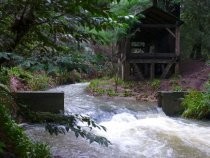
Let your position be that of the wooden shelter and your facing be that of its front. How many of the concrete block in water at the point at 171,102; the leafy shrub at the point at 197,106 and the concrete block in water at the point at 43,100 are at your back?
0

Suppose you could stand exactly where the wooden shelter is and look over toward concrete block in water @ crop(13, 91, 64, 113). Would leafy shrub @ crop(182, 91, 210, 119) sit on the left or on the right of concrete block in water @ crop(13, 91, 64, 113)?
left

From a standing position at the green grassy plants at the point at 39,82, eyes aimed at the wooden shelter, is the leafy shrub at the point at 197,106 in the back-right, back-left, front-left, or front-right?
front-right

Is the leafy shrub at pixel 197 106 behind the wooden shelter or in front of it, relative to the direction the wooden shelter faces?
in front

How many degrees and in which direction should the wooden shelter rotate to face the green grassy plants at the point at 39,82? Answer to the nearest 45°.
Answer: approximately 90° to its right

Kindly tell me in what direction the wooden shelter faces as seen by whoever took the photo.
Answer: facing the viewer

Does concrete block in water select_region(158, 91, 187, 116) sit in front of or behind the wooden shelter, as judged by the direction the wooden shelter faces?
in front
